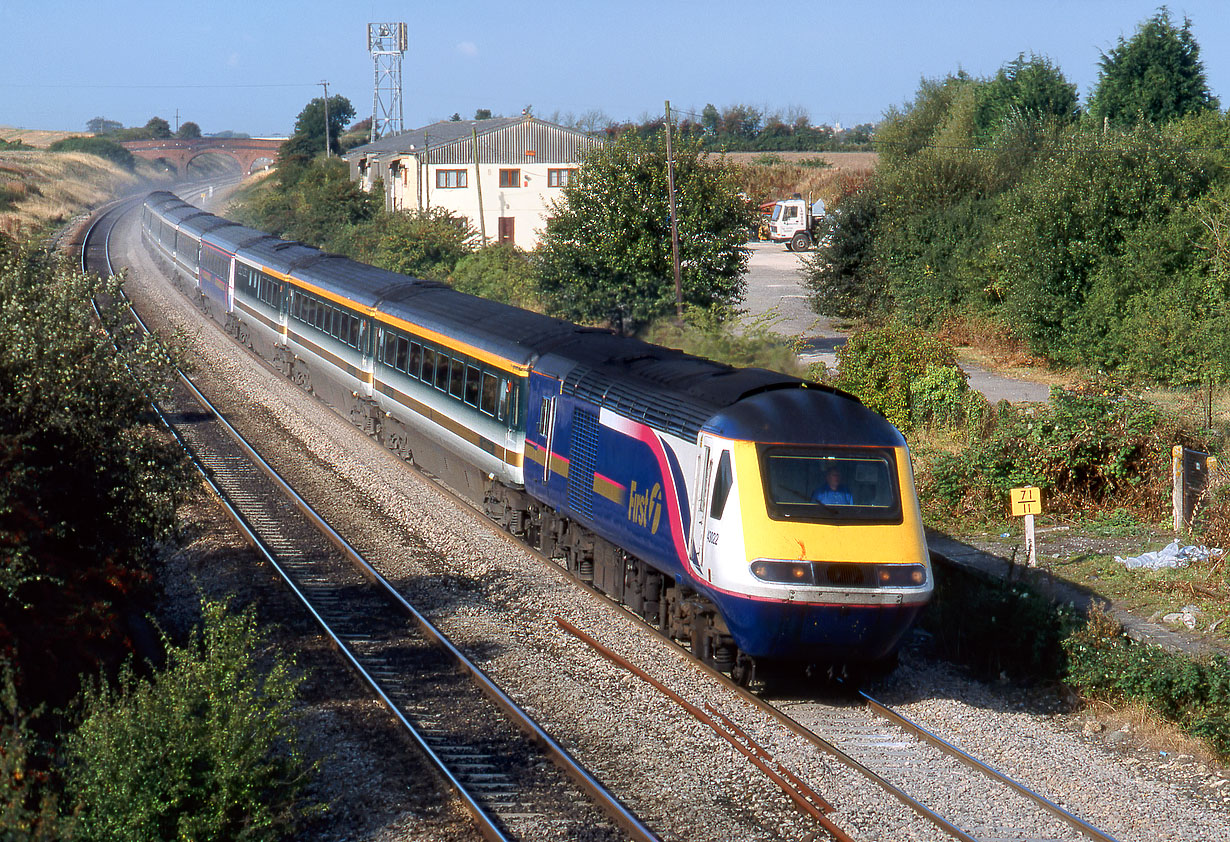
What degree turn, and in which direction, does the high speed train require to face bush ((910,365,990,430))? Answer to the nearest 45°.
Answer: approximately 90° to its left

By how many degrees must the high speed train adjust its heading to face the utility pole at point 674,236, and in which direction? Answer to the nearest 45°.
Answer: approximately 135° to its left

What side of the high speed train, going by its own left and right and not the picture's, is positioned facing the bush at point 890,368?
left

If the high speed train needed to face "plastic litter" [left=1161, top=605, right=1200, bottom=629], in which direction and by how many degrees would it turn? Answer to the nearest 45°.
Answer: approximately 45° to its left

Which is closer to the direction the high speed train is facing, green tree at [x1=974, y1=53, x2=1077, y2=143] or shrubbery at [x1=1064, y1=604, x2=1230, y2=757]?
the shrubbery

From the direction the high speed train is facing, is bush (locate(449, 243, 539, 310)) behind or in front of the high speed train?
behind

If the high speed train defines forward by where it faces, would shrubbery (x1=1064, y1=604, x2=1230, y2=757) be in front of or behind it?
in front

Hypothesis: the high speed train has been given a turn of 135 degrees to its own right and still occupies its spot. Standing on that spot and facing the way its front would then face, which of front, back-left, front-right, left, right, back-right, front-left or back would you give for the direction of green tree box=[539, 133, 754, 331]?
right

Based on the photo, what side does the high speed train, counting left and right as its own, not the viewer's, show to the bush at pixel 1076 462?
left

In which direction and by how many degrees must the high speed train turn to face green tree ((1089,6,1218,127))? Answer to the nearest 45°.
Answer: approximately 90° to its left

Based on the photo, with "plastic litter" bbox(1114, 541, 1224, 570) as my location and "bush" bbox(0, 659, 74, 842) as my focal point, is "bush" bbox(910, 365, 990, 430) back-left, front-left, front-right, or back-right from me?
back-right

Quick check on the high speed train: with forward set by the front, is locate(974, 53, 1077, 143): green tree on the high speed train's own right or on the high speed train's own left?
on the high speed train's own left

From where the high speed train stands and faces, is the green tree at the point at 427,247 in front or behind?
behind

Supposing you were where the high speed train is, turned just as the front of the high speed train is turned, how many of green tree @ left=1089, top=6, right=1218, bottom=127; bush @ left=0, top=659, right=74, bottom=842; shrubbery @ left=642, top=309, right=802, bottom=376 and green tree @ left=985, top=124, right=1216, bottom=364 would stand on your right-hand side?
1

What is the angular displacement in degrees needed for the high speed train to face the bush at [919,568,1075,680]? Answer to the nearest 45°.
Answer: approximately 45° to its left
